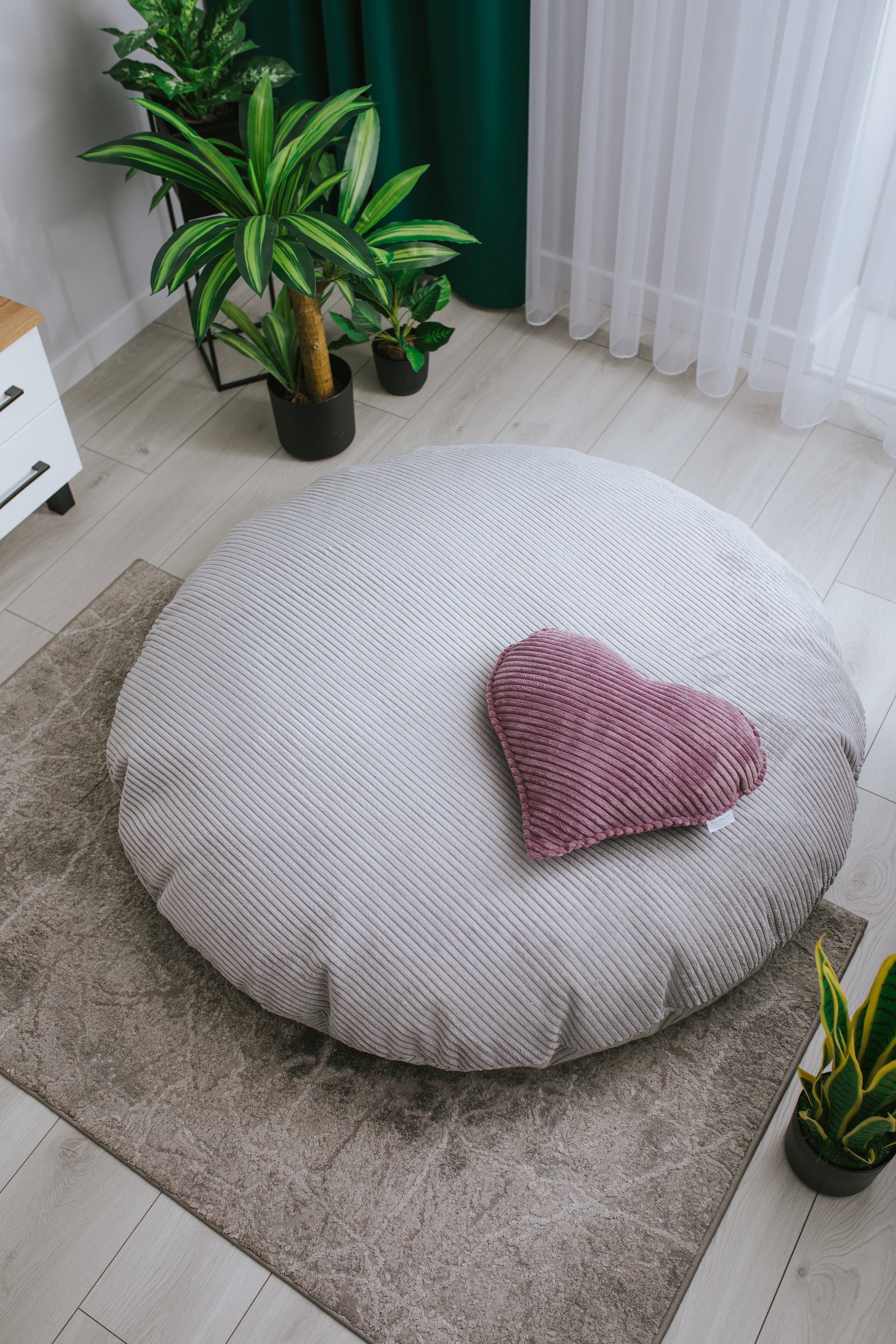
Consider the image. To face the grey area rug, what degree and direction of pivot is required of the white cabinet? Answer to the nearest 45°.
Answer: approximately 45° to its right

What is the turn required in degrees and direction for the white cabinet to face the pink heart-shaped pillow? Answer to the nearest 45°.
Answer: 0° — it already faces it

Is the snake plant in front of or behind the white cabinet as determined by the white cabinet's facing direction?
in front

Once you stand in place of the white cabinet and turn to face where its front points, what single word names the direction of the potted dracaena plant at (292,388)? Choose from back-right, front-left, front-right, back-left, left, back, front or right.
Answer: front-left

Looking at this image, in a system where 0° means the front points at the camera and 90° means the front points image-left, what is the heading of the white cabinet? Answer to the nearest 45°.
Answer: approximately 315°

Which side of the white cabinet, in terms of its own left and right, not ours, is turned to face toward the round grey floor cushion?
front

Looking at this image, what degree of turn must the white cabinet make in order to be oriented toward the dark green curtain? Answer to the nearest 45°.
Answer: approximately 90° to its left
